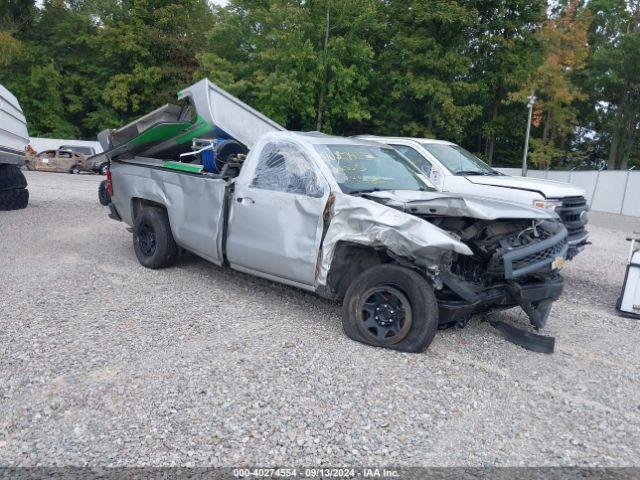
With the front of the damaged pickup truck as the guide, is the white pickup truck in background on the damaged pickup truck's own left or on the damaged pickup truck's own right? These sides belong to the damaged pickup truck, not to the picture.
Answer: on the damaged pickup truck's own left

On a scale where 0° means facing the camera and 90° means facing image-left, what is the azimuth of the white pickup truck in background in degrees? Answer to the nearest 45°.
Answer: approximately 315°

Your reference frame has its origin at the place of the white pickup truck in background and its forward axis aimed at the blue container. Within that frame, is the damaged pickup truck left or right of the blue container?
left

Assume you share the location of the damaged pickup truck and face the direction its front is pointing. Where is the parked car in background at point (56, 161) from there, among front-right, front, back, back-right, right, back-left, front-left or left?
back

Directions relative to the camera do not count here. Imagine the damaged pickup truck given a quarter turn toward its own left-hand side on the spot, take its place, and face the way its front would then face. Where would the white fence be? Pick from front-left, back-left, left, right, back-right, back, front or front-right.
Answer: front

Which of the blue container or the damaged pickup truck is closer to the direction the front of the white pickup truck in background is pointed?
the damaged pickup truck

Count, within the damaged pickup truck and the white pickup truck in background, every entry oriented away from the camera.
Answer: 0
